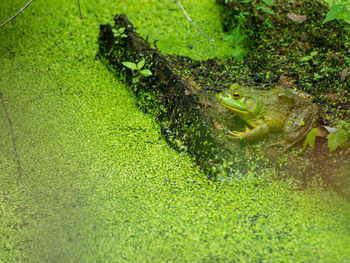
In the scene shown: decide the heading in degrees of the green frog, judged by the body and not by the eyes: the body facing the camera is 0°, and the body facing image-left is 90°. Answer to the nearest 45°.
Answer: approximately 90°

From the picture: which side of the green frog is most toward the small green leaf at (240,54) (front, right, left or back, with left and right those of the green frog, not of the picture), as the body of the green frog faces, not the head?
right

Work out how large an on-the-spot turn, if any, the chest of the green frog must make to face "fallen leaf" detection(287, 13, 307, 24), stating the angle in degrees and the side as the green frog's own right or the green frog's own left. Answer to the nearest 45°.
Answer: approximately 90° to the green frog's own right
